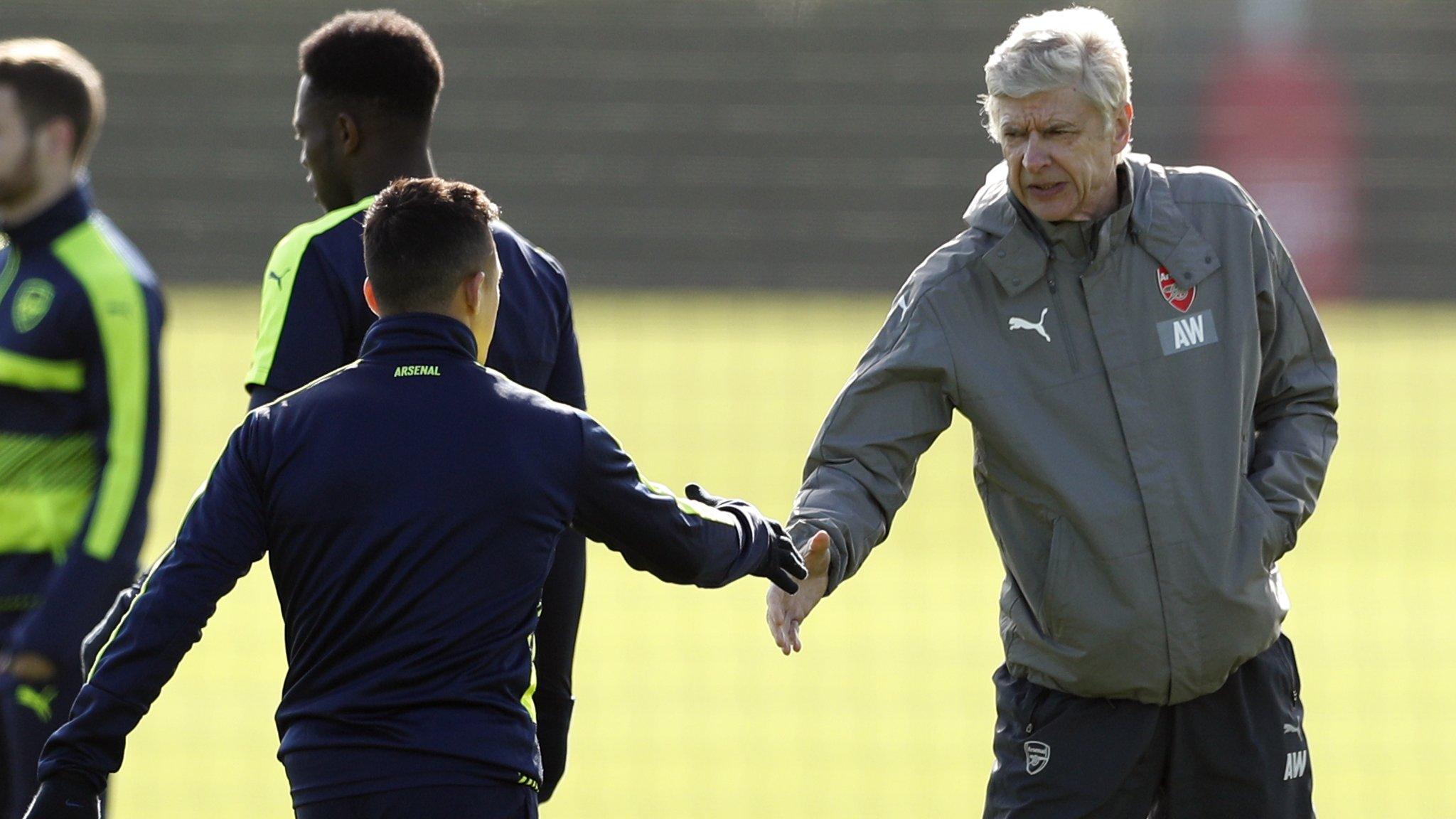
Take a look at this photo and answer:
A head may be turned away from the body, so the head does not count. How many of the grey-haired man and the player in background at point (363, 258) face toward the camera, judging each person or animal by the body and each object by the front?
1

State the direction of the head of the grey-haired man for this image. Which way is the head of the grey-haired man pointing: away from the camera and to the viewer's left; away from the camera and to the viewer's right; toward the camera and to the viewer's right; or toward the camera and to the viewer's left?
toward the camera and to the viewer's left

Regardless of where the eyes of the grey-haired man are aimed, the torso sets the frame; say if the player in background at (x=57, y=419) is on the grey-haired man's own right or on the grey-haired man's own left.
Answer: on the grey-haired man's own right

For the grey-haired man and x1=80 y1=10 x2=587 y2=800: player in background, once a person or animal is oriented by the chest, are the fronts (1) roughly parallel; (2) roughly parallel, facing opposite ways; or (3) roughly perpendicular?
roughly perpendicular

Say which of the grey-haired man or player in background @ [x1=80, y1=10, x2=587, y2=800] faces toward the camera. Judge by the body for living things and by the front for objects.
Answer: the grey-haired man

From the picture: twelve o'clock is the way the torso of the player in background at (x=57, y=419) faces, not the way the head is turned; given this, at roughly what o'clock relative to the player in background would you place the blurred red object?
The blurred red object is roughly at 6 o'clock from the player in background.

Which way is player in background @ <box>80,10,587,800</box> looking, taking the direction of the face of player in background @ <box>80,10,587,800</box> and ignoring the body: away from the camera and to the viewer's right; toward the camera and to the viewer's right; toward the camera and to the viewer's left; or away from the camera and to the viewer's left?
away from the camera and to the viewer's left

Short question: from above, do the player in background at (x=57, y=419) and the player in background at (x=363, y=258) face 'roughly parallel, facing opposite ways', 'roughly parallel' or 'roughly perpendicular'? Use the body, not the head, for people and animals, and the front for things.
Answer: roughly perpendicular

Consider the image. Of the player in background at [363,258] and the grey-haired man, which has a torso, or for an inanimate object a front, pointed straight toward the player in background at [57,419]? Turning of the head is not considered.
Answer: the player in background at [363,258]

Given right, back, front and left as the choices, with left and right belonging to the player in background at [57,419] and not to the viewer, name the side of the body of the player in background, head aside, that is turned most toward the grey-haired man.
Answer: left

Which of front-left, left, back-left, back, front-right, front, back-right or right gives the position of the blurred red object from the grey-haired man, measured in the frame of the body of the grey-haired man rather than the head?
back

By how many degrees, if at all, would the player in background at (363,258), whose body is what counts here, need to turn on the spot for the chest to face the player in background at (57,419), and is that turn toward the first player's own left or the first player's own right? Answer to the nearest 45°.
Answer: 0° — they already face them

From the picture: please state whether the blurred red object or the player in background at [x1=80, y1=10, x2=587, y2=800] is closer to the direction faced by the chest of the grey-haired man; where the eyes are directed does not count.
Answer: the player in background

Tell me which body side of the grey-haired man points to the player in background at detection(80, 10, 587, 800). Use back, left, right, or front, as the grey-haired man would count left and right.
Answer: right
